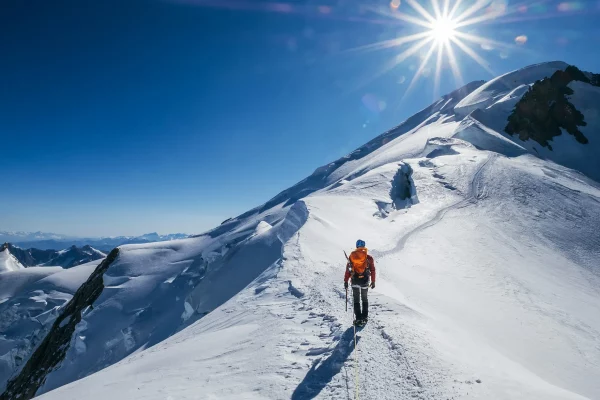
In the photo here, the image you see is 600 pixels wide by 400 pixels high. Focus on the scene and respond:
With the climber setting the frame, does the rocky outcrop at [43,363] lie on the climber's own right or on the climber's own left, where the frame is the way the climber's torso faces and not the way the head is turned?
on the climber's own left

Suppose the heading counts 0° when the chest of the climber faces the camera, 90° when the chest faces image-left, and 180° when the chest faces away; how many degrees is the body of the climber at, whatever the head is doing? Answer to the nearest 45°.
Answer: approximately 180°
